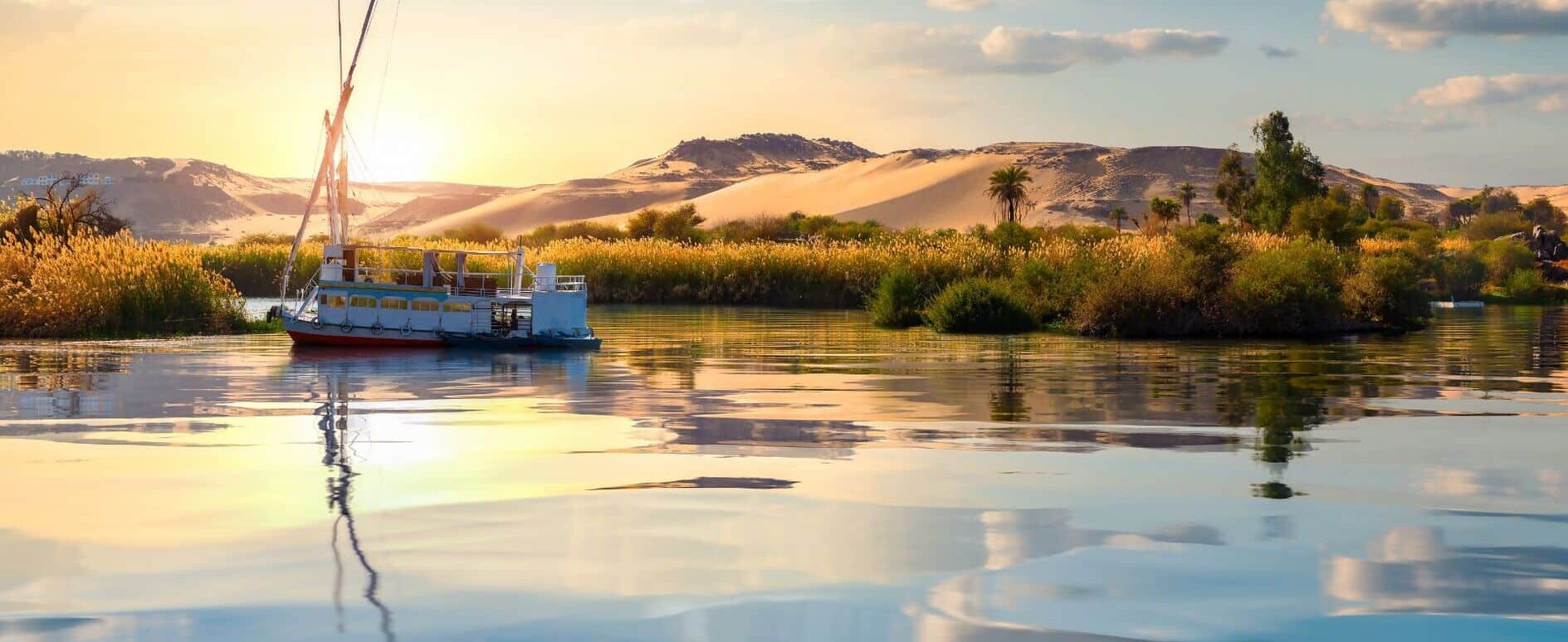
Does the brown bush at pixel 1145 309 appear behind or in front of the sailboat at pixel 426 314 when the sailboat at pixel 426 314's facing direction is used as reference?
behind

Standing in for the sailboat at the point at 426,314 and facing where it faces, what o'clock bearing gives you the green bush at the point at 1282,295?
The green bush is roughly at 6 o'clock from the sailboat.

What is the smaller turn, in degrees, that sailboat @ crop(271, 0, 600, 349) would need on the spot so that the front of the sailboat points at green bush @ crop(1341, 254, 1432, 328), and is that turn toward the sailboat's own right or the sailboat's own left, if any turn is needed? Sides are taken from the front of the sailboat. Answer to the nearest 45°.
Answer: approximately 180°

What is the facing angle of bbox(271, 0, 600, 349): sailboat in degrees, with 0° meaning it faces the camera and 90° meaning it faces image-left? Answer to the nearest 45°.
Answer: approximately 90°

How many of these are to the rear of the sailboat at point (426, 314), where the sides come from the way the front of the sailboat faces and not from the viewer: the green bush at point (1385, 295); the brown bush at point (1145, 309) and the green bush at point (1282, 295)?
3

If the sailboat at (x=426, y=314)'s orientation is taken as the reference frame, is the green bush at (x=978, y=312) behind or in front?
behind
